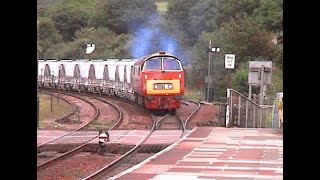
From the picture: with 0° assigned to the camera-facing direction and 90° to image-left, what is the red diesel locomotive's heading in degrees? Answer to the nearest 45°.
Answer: approximately 0°

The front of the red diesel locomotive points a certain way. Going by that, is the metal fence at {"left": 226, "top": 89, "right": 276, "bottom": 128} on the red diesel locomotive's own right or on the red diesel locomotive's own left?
on the red diesel locomotive's own left
